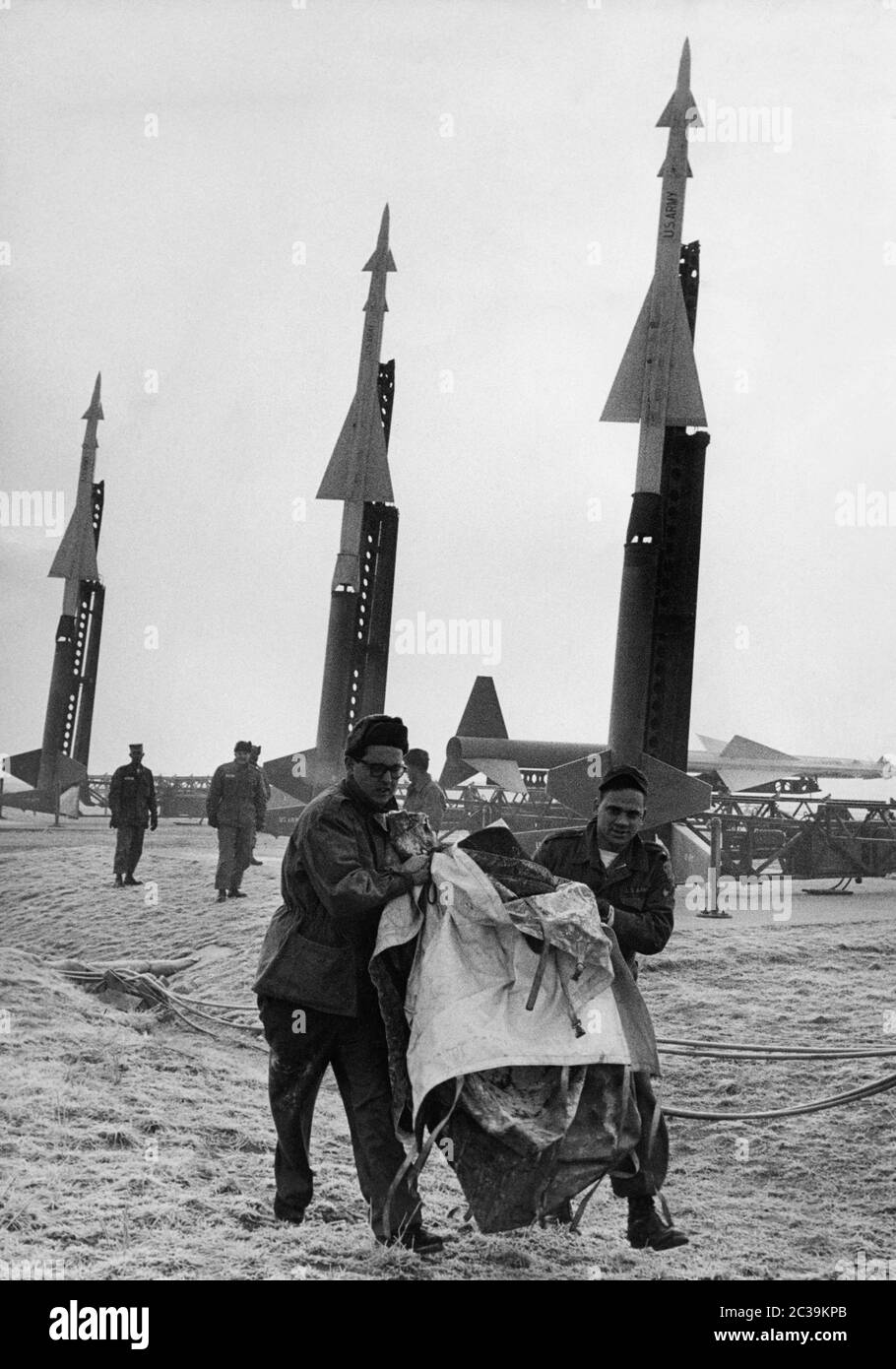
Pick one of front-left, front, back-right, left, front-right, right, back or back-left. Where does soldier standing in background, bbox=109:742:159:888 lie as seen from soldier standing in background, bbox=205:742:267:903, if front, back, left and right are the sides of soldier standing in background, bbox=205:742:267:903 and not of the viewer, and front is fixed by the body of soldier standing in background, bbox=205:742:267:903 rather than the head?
back-right

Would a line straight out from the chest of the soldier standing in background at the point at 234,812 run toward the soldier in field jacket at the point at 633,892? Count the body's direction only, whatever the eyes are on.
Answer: yes

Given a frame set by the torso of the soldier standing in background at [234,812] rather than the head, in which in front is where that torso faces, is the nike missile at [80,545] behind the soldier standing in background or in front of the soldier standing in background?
behind

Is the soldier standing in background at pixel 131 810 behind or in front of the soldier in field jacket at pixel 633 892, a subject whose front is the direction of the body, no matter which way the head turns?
behind

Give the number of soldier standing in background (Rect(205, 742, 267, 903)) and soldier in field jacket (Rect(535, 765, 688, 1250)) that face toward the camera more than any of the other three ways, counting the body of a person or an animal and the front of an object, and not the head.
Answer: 2

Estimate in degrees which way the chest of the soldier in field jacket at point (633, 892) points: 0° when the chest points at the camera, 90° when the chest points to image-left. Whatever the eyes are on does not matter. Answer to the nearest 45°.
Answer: approximately 0°

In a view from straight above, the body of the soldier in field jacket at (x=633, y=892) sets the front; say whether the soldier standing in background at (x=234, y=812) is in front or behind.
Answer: behind

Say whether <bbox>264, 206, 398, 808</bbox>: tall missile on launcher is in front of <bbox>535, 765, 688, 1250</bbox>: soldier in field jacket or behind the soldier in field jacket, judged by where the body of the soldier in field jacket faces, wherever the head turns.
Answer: behind

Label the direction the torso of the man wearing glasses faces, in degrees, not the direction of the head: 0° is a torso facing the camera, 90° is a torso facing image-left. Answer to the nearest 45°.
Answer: approximately 315°

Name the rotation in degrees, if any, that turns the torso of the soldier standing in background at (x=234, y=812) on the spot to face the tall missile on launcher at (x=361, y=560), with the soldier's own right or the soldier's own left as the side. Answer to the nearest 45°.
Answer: approximately 180°

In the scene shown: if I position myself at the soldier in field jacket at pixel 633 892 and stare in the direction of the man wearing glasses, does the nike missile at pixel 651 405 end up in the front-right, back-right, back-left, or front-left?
back-right
